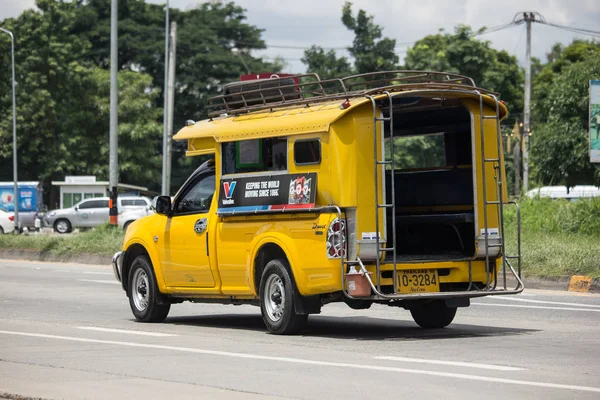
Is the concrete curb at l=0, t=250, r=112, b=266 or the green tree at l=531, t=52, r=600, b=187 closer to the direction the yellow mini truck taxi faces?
the concrete curb

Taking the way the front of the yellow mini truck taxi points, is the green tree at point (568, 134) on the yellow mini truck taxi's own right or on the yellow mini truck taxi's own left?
on the yellow mini truck taxi's own right

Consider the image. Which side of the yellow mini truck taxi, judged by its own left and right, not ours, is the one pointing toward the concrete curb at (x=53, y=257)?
front

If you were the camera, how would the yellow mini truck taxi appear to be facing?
facing away from the viewer and to the left of the viewer

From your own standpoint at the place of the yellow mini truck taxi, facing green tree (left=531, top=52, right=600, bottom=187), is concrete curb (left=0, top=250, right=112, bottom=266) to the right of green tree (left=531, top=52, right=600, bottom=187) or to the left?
left
